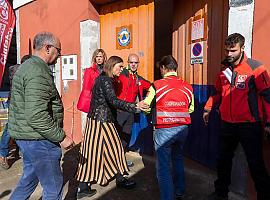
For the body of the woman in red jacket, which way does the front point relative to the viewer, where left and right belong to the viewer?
facing the viewer and to the right of the viewer

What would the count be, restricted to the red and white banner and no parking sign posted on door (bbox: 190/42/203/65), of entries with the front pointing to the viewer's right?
0

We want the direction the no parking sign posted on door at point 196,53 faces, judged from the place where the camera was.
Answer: facing the viewer and to the left of the viewer

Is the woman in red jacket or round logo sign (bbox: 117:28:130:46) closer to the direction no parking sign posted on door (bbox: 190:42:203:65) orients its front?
the woman in red jacket

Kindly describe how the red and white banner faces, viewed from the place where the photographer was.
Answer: facing the viewer

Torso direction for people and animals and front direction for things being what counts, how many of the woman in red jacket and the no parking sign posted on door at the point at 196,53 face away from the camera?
0

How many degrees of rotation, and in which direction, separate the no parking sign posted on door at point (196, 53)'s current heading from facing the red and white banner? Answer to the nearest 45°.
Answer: approximately 45° to its right
